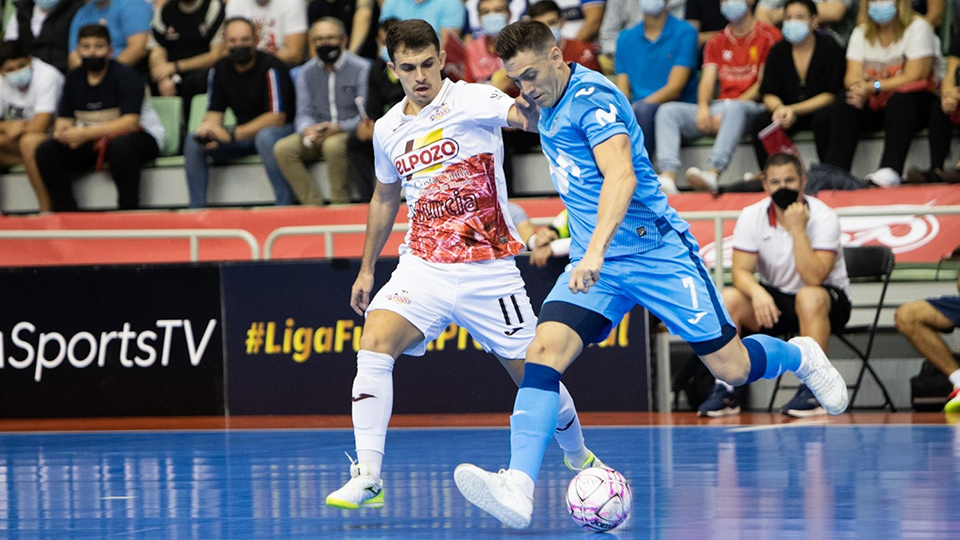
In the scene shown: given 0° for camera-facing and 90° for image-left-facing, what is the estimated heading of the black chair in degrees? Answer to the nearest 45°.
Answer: approximately 45°

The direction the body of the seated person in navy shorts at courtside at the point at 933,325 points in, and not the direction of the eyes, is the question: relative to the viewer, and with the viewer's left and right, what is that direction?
facing to the left of the viewer

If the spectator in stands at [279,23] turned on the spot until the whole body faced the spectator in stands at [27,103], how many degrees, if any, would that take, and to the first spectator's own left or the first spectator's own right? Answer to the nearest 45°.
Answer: approximately 90° to the first spectator's own right

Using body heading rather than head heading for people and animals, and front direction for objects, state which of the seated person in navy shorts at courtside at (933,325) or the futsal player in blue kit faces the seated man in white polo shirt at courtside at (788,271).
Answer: the seated person in navy shorts at courtside at (933,325)

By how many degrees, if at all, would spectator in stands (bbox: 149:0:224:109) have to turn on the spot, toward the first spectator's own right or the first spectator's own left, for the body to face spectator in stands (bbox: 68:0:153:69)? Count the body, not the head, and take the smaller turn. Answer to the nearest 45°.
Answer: approximately 135° to the first spectator's own right

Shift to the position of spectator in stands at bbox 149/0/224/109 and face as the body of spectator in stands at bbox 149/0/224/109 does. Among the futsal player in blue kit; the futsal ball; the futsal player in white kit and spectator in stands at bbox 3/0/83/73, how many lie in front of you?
3

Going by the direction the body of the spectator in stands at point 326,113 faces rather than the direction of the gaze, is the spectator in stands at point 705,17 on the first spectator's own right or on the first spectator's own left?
on the first spectator's own left

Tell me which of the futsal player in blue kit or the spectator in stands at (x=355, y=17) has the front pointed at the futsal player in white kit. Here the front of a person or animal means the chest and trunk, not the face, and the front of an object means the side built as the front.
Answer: the spectator in stands

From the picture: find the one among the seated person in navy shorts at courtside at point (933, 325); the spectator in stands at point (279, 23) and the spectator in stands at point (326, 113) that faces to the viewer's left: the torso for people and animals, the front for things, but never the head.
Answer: the seated person in navy shorts at courtside at point (933, 325)

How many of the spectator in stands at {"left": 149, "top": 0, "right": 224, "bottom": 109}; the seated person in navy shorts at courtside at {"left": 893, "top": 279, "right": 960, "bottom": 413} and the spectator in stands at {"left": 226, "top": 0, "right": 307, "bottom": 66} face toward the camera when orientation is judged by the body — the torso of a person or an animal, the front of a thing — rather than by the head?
2
